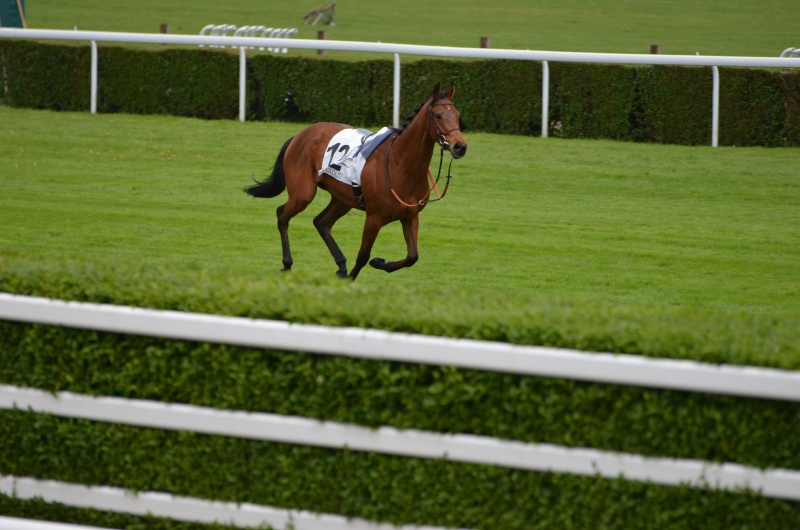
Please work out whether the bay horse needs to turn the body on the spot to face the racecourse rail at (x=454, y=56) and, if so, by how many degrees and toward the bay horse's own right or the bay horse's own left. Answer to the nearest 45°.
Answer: approximately 135° to the bay horse's own left

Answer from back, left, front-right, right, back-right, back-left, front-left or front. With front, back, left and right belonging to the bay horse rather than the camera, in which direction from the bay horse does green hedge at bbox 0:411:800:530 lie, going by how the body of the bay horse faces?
front-right

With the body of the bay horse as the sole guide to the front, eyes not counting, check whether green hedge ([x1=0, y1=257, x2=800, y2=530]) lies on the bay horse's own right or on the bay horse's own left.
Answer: on the bay horse's own right

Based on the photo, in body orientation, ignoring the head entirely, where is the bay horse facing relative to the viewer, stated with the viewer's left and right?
facing the viewer and to the right of the viewer
